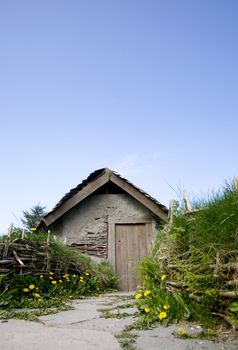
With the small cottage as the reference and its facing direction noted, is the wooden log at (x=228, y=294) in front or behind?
in front

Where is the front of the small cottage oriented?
toward the camera

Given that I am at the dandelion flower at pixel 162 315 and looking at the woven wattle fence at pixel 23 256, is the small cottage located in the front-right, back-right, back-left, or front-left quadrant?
front-right

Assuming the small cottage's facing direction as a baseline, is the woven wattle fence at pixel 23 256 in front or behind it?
in front
